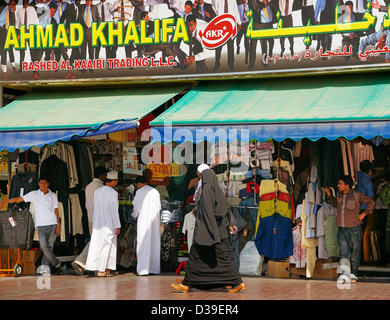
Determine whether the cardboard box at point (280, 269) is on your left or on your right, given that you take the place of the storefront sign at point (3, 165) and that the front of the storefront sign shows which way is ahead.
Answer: on your left

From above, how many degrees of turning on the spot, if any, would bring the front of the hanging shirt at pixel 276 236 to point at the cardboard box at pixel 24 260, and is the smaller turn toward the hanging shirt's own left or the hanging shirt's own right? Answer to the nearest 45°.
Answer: approximately 90° to the hanging shirt's own right

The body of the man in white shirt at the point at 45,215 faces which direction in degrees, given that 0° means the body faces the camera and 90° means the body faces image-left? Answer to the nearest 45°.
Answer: approximately 0°

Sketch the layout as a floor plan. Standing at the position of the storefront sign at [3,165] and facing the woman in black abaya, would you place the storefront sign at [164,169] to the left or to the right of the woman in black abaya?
left

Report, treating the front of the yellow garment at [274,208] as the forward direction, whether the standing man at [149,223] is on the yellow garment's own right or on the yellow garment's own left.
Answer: on the yellow garment's own right

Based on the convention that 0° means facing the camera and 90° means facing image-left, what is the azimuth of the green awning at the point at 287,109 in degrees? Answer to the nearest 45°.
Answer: approximately 0°

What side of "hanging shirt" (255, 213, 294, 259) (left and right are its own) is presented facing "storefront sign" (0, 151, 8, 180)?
right

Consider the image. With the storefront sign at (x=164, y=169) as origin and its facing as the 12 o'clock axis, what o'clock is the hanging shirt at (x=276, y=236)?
The hanging shirt is roughly at 10 o'clock from the storefront sign.
